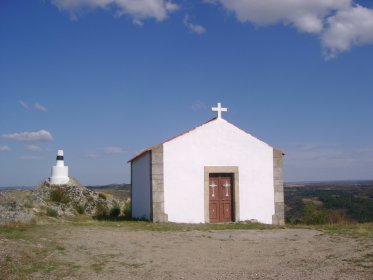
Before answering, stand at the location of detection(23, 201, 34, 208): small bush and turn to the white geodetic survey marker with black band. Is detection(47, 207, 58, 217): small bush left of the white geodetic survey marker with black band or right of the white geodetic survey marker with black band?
right

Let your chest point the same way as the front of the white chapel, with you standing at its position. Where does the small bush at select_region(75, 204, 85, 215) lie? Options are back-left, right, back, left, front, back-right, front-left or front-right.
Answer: back-right

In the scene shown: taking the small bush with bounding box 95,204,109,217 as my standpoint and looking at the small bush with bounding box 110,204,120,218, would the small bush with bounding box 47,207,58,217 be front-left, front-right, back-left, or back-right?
back-right

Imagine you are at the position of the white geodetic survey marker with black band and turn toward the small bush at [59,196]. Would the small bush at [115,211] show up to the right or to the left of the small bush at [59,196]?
left

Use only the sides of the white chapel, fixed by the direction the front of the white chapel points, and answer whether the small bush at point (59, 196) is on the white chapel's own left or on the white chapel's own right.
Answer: on the white chapel's own right

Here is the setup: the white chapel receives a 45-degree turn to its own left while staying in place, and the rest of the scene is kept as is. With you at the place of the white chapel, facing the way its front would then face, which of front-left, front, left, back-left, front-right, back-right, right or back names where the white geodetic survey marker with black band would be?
back

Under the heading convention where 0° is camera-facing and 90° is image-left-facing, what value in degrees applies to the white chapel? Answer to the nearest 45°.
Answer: approximately 0°

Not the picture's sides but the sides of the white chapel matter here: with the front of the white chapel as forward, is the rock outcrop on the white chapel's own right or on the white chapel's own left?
on the white chapel's own right

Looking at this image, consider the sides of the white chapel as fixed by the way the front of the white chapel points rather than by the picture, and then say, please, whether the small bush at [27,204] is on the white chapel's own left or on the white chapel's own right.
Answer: on the white chapel's own right

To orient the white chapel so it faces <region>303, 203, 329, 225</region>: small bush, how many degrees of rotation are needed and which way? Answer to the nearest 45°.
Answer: approximately 135° to its left
